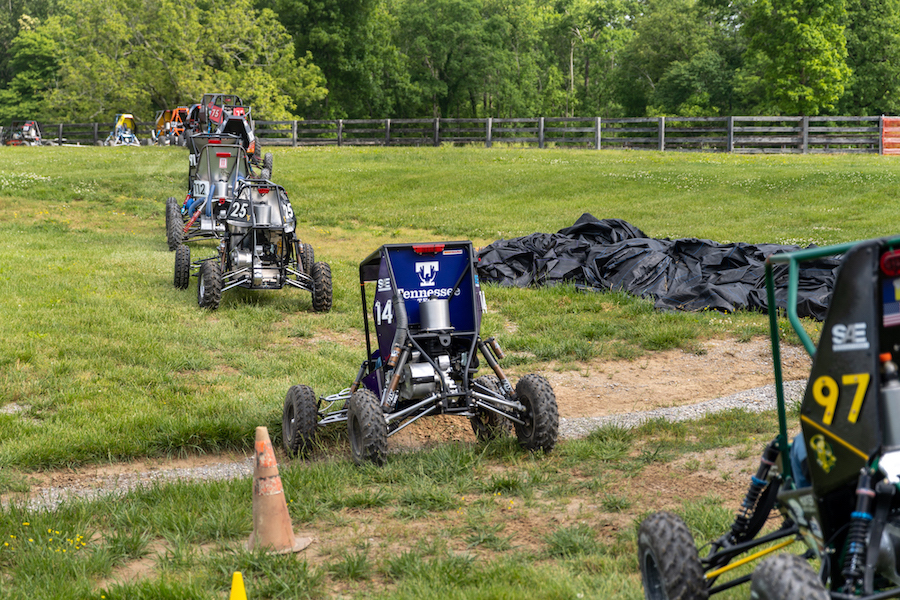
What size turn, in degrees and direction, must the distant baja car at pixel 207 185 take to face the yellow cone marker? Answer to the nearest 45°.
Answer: approximately 180°

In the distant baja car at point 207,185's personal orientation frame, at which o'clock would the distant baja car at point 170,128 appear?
the distant baja car at point 170,128 is roughly at 12 o'clock from the distant baja car at point 207,185.

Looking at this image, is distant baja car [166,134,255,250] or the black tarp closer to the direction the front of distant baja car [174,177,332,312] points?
the distant baja car

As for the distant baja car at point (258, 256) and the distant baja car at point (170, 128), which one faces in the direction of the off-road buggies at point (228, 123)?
the distant baja car at point (258, 256)

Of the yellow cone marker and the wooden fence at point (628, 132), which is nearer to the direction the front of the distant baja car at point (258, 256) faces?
the wooden fence

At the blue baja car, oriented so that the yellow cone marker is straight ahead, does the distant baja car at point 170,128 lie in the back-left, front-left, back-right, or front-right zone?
back-right

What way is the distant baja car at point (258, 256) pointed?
away from the camera

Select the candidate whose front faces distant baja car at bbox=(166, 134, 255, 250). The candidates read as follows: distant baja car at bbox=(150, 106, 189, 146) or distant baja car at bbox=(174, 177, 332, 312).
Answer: distant baja car at bbox=(174, 177, 332, 312)

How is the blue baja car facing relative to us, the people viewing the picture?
facing away from the viewer and to the left of the viewer

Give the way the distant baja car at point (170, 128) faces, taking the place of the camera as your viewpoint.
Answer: facing away from the viewer and to the left of the viewer

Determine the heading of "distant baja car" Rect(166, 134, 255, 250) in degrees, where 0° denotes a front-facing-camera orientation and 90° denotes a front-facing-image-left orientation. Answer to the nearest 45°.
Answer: approximately 180°

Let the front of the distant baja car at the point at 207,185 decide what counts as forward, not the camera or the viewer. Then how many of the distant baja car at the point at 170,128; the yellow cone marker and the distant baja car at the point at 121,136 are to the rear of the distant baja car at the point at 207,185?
1

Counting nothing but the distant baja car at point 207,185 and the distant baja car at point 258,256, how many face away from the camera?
2
